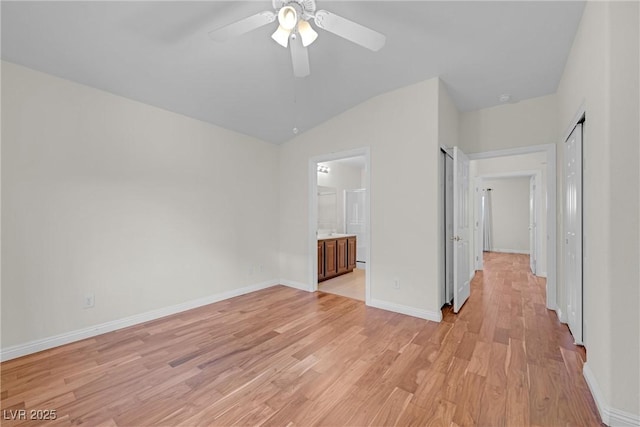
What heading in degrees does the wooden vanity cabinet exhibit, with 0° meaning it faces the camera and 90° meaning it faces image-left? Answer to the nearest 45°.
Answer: approximately 315°

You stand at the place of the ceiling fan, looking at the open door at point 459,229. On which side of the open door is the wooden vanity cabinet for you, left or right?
left

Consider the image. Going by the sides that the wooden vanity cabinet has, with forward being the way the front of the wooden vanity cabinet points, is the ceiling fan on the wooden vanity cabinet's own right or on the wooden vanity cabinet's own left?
on the wooden vanity cabinet's own right

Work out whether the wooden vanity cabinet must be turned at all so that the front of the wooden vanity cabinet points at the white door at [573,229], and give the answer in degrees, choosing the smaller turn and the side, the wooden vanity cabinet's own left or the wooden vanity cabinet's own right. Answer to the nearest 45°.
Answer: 0° — it already faces it
